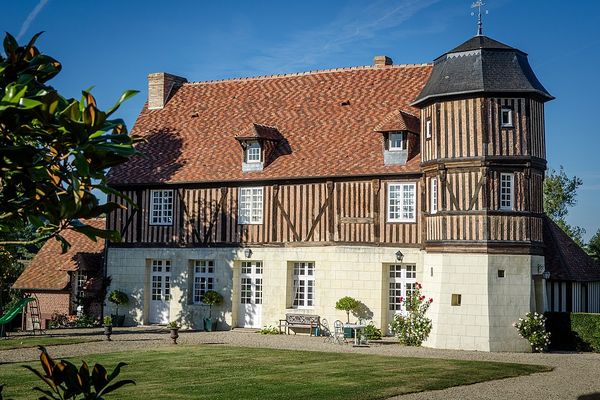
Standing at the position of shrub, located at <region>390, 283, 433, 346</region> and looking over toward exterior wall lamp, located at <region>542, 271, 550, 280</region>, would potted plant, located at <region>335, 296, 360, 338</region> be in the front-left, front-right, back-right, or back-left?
back-left

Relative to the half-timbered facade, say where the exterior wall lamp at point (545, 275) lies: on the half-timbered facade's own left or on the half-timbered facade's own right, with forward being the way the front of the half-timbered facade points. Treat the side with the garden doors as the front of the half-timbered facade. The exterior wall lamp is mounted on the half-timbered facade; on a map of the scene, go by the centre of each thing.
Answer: on the half-timbered facade's own left

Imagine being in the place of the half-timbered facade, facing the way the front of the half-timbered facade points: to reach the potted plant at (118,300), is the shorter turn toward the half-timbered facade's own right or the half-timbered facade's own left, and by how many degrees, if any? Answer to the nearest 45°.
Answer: approximately 90° to the half-timbered facade's own right

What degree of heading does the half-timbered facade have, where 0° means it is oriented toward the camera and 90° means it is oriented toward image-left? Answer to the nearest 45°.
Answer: approximately 0°
